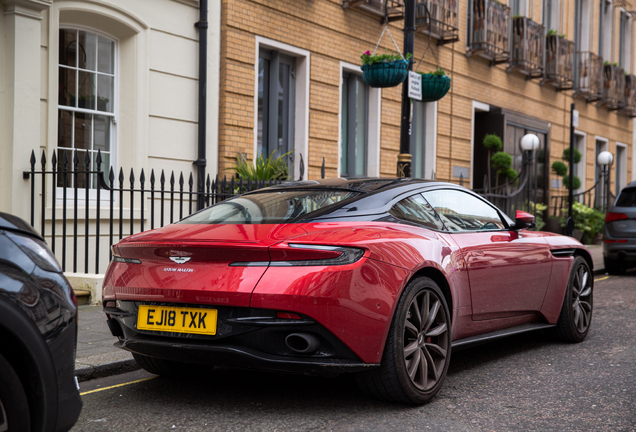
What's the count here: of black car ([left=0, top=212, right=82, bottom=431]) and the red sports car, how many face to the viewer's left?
0

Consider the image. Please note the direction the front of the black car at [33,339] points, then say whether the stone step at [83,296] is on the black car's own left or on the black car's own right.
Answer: on the black car's own left

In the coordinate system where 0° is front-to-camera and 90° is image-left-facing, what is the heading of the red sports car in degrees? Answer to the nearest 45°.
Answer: approximately 225°

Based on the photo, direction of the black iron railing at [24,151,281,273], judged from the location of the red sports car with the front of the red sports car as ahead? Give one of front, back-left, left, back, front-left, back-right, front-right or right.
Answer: left

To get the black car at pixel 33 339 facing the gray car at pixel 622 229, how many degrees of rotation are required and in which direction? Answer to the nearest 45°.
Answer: approximately 45° to its left

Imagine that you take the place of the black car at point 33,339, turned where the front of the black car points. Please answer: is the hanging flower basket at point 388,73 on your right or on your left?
on your left

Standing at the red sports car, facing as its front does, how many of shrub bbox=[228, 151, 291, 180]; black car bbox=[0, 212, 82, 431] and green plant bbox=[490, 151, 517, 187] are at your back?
1

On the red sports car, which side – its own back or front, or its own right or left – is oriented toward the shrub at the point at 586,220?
front

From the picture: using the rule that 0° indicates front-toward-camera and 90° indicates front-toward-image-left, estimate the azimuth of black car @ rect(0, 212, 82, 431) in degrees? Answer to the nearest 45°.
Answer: approximately 270°

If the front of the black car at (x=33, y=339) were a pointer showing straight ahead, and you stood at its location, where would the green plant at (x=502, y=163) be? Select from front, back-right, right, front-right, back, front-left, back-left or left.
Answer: front-left

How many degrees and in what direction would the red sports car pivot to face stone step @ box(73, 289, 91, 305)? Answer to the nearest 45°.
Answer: approximately 90° to its left
